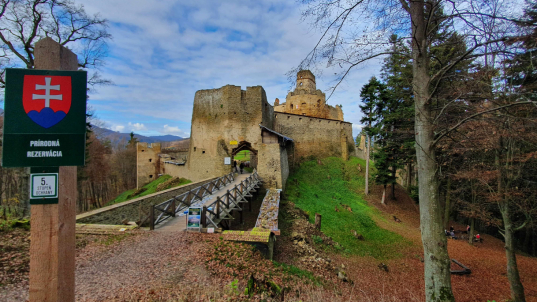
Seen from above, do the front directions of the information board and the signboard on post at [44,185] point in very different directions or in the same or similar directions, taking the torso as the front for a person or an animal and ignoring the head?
same or similar directions

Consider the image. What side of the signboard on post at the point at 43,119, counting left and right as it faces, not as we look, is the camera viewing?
front

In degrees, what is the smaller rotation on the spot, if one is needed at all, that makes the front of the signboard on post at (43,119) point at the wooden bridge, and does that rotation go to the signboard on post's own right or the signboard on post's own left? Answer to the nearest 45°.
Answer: approximately 135° to the signboard on post's own left

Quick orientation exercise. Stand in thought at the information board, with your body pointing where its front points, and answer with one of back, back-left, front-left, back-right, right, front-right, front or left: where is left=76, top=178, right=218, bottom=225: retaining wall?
back-right

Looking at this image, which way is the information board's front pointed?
toward the camera

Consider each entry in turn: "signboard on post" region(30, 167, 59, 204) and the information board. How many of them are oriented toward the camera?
2

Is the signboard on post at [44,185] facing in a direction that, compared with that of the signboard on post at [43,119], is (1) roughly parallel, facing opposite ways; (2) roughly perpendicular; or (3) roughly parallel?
roughly parallel

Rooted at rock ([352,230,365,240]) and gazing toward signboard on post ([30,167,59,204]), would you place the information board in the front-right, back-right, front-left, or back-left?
front-right

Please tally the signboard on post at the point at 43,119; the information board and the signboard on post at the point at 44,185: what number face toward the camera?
3

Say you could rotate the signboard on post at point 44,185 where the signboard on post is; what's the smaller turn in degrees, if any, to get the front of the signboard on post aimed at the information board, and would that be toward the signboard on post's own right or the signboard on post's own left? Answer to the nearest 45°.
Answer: approximately 135° to the signboard on post's own left

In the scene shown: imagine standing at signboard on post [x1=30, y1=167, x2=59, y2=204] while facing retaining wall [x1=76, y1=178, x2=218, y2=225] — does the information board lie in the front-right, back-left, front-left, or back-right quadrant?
front-right

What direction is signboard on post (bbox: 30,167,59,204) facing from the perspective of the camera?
toward the camera

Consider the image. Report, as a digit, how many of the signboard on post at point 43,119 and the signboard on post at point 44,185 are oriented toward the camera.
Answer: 2
